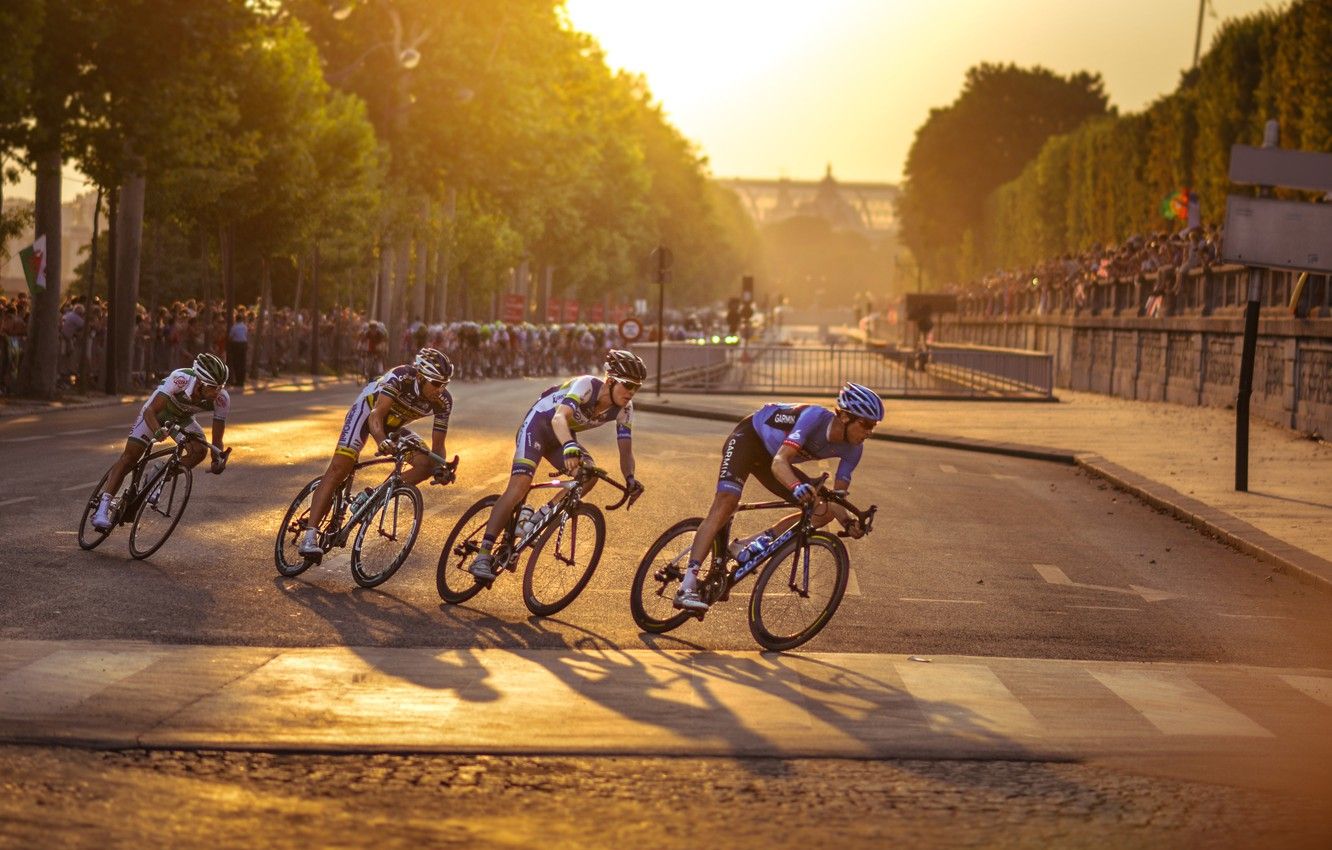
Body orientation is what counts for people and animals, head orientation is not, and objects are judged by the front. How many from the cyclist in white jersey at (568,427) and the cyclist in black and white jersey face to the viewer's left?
0

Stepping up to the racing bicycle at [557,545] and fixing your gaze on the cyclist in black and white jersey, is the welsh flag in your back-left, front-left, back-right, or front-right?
front-right

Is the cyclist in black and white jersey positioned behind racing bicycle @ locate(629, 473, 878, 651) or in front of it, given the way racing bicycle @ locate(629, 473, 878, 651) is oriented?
behind

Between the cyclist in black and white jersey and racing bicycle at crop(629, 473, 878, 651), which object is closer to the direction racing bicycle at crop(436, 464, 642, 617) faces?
the racing bicycle

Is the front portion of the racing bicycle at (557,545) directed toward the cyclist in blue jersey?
yes

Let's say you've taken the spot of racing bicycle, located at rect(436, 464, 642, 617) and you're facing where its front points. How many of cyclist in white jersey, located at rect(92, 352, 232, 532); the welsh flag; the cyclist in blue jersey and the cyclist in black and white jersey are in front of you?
1

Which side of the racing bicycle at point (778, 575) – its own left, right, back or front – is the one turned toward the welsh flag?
back

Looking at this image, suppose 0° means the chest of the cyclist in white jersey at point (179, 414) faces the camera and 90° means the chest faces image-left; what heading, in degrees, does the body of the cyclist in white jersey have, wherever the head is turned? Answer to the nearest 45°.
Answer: approximately 315°

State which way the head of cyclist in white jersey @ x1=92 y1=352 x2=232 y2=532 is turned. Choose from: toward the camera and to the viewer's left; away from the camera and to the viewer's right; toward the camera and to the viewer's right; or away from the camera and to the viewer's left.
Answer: toward the camera and to the viewer's right

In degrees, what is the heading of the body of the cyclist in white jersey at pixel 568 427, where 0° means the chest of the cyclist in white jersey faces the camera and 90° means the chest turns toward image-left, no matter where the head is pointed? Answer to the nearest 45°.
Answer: approximately 315°

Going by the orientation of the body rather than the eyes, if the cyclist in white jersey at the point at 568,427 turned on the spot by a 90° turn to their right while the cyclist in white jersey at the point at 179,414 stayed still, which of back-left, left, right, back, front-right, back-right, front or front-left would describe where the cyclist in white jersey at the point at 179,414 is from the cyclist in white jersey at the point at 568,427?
right

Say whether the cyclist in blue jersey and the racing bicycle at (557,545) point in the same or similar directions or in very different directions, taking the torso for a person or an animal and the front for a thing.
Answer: same or similar directions

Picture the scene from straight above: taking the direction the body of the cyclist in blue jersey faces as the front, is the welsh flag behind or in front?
behind

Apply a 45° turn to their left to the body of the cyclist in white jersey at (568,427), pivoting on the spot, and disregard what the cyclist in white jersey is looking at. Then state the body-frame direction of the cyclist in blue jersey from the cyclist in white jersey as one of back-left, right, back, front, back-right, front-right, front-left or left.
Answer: front-right

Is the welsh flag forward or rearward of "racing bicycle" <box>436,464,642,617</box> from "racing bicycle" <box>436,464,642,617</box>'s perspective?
rearward

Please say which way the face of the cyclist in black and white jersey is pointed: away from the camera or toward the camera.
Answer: toward the camera

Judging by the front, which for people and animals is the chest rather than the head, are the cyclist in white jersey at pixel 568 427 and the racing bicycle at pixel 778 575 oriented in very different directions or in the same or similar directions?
same or similar directions

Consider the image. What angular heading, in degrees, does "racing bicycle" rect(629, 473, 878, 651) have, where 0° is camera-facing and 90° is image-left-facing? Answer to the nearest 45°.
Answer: approximately 315°
